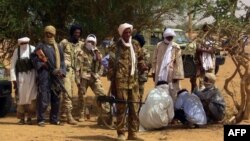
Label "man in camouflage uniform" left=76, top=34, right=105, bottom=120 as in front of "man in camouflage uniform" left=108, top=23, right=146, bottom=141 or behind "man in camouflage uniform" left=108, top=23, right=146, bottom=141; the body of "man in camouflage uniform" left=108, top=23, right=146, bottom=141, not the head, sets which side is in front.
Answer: behind

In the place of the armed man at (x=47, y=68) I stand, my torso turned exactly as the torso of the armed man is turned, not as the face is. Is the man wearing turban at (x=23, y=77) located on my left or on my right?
on my right

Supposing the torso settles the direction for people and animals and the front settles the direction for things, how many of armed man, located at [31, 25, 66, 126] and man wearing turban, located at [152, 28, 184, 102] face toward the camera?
2

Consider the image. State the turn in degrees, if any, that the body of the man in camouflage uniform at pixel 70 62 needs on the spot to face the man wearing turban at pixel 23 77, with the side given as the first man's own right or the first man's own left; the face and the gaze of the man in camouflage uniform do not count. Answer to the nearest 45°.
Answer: approximately 135° to the first man's own right

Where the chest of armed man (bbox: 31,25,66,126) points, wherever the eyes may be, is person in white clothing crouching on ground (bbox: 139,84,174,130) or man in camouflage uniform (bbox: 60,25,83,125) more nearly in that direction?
the person in white clothing crouching on ground
